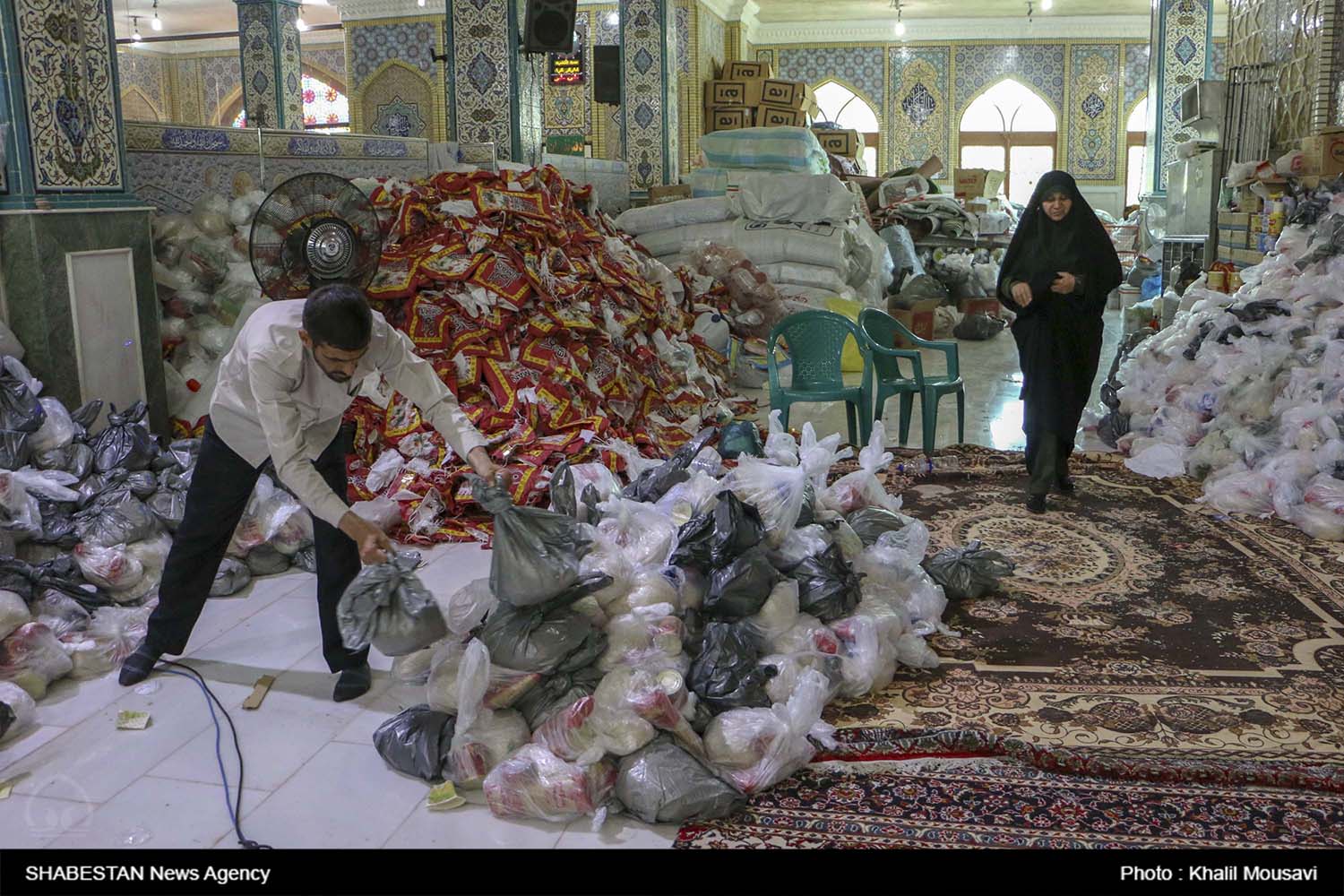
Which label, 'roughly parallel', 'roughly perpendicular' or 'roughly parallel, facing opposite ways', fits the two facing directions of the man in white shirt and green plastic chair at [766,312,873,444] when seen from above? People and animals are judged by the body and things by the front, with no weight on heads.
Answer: roughly perpendicular

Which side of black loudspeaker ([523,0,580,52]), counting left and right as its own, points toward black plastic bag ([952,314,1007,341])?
left

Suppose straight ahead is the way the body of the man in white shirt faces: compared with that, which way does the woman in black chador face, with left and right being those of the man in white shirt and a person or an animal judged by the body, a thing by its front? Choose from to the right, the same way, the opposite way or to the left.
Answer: to the right

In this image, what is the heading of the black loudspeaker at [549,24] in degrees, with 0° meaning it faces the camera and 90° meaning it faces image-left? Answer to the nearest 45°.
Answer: approximately 0°

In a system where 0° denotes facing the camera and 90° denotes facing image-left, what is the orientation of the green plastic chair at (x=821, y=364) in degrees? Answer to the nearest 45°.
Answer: approximately 0°

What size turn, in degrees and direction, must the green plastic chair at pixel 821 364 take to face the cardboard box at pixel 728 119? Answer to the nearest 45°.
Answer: approximately 180°

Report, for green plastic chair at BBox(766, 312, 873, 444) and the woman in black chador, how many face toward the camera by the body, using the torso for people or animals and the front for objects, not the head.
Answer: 2

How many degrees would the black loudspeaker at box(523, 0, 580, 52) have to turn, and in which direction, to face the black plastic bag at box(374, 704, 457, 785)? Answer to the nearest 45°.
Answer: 0° — it already faces it

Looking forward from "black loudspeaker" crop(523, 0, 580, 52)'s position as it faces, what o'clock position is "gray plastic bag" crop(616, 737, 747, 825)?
The gray plastic bag is roughly at 12 o'clock from the black loudspeaker.

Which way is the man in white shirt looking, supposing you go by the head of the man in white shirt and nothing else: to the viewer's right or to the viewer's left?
to the viewer's right

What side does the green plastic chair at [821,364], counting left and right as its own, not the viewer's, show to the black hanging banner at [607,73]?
back

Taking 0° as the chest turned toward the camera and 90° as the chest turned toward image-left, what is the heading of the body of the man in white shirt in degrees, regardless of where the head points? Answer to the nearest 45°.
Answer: approximately 315°
